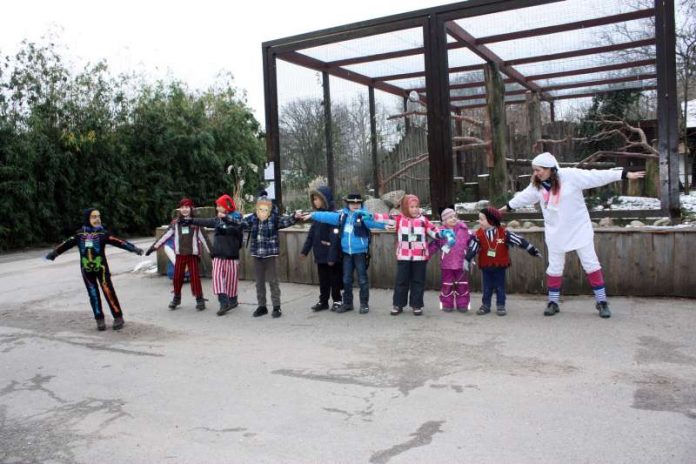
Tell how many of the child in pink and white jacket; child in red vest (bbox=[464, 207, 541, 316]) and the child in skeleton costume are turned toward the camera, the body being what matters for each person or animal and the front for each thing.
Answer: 3

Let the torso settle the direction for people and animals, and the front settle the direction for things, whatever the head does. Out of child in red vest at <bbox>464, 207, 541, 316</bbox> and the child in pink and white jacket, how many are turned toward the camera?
2

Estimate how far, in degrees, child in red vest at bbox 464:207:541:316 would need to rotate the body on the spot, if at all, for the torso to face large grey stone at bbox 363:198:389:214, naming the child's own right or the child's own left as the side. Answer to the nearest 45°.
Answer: approximately 135° to the child's own right

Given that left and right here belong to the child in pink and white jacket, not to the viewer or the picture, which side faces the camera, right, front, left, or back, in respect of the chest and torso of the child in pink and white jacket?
front

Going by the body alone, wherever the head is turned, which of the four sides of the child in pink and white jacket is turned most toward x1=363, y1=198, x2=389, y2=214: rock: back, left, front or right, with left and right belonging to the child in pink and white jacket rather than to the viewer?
back

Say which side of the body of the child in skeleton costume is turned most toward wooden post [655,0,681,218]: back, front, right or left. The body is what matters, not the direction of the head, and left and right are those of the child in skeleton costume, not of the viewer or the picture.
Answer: left

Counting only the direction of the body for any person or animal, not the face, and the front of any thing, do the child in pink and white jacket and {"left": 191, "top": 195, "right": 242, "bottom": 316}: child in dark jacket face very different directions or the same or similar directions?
same or similar directions

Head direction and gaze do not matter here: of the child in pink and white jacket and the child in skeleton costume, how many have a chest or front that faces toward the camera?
2
